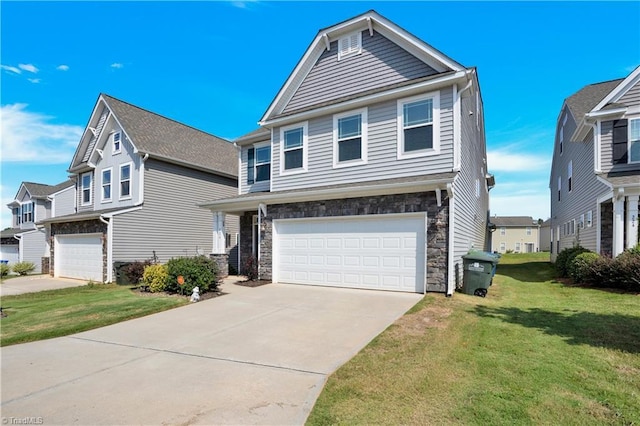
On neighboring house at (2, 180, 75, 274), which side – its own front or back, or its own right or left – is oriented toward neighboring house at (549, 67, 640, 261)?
left

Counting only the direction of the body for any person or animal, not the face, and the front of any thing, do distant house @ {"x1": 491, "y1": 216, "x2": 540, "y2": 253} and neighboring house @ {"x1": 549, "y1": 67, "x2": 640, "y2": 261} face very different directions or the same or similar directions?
very different directions

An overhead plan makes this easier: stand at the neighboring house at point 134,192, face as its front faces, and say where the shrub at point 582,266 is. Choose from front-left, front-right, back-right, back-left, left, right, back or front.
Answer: left

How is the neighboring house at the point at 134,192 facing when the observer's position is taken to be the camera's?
facing the viewer and to the left of the viewer

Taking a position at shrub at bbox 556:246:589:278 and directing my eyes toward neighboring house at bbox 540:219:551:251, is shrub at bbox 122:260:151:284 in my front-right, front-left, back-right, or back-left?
back-left
